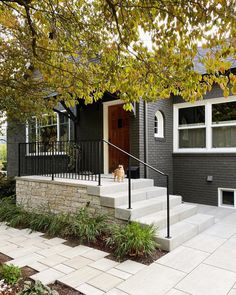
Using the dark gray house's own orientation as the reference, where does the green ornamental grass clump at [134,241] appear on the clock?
The green ornamental grass clump is roughly at 11 o'clock from the dark gray house.

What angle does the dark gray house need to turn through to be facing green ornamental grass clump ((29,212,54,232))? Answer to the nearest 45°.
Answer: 0° — it already faces it

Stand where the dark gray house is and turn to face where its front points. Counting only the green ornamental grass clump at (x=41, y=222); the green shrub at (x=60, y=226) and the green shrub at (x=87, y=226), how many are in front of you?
3

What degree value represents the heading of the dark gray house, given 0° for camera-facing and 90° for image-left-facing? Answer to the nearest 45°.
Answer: approximately 45°

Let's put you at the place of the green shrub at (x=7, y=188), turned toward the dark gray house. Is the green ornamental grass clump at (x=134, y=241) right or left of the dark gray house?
right

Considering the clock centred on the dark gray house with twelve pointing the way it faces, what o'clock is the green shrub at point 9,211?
The green shrub is roughly at 1 o'clock from the dark gray house.

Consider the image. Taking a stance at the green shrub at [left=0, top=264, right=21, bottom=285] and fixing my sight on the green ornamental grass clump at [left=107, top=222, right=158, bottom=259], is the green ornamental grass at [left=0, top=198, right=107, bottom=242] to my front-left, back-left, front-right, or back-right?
front-left

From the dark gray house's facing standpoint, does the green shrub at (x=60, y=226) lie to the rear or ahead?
ahead

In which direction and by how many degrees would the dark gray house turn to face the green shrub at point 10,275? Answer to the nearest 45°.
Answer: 0° — it already faces it

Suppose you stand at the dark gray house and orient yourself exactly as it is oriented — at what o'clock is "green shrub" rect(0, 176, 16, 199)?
The green shrub is roughly at 2 o'clock from the dark gray house.

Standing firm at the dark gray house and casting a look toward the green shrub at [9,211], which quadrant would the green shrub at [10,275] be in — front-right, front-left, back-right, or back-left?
front-left

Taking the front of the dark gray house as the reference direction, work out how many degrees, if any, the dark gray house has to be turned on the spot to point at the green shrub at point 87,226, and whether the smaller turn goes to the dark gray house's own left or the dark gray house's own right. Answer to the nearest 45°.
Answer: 0° — it already faces it

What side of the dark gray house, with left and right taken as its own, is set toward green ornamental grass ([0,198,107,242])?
front
